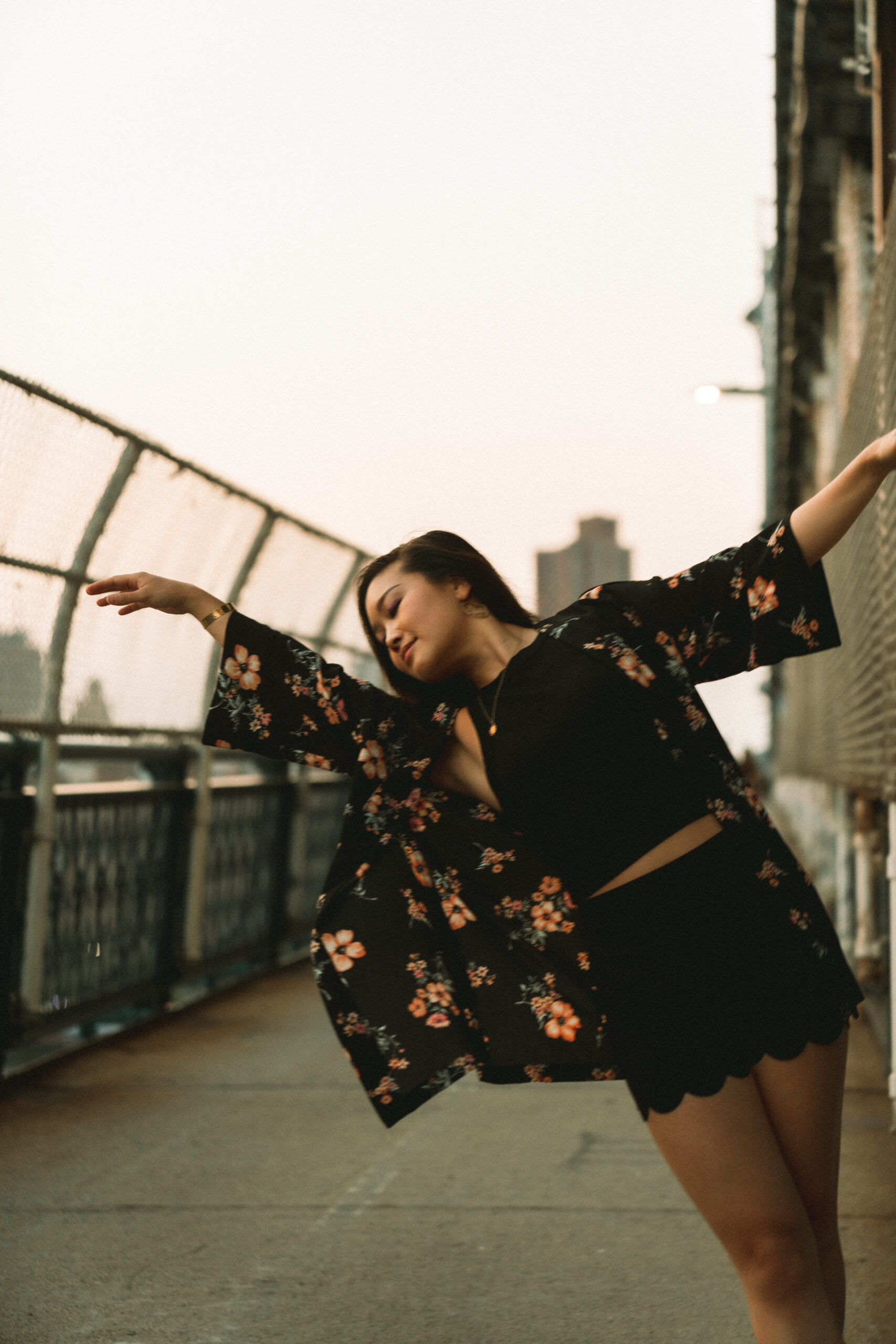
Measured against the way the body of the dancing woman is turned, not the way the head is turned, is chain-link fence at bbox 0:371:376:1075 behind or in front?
behind

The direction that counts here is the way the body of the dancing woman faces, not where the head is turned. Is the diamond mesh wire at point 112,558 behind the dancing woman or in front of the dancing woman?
behind

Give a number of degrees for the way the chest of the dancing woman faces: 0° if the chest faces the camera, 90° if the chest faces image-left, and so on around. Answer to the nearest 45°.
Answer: approximately 0°

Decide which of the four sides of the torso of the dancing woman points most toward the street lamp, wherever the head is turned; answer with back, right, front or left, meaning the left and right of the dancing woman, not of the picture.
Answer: back

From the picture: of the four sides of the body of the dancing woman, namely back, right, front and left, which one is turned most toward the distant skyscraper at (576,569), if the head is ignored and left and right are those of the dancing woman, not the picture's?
back

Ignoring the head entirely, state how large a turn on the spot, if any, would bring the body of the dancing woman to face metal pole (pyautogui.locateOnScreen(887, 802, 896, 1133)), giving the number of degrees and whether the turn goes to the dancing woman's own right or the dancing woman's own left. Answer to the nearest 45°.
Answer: approximately 135° to the dancing woman's own left
